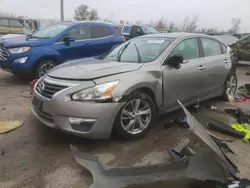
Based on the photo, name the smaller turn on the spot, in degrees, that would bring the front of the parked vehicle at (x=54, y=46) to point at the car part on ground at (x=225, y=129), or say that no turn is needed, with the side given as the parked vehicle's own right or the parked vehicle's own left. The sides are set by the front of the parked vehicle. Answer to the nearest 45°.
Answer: approximately 90° to the parked vehicle's own left

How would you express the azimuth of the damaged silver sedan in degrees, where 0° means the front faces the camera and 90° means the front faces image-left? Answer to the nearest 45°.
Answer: approximately 45°

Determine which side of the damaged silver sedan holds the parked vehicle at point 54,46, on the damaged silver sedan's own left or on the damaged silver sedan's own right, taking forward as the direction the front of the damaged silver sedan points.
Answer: on the damaged silver sedan's own right

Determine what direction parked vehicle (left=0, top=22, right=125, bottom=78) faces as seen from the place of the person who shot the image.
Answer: facing the viewer and to the left of the viewer

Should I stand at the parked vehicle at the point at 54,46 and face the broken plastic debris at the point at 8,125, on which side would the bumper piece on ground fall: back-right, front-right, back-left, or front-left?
front-left

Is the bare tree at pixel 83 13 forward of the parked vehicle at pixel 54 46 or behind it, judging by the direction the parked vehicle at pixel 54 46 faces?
behind

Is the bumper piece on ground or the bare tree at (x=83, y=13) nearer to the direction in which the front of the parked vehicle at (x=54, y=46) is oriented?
the bumper piece on ground

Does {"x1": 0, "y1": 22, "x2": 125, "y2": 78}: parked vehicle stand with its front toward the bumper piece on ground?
no
